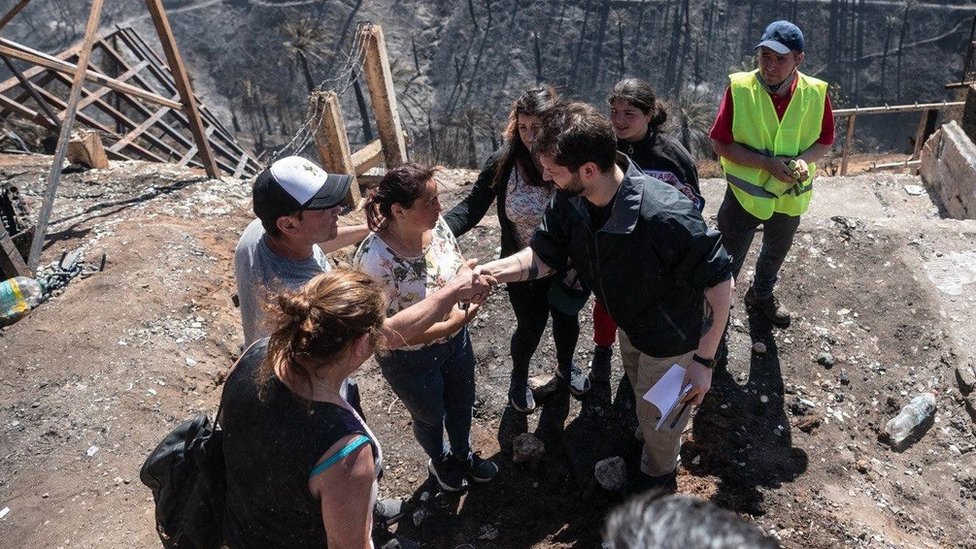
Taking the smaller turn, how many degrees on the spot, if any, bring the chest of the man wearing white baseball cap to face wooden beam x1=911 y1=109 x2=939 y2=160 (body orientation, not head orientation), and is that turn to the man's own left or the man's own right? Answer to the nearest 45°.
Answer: approximately 45° to the man's own left

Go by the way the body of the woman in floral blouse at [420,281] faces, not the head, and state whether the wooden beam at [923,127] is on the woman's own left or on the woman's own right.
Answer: on the woman's own left

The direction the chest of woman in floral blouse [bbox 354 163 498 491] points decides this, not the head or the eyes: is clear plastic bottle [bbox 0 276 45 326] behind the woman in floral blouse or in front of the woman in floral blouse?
behind

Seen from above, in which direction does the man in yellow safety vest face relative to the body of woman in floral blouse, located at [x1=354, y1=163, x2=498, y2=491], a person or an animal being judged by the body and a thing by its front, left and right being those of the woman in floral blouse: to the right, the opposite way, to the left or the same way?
to the right

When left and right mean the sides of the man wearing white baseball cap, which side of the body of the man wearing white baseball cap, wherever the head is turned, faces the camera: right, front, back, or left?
right

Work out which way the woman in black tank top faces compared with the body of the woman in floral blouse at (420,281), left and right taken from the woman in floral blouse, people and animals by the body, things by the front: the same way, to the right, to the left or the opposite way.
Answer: to the left

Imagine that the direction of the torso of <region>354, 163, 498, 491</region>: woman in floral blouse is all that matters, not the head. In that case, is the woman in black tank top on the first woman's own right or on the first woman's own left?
on the first woman's own right

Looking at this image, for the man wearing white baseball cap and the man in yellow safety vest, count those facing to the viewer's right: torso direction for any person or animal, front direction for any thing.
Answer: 1
